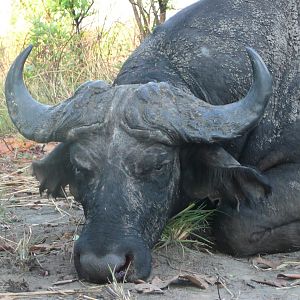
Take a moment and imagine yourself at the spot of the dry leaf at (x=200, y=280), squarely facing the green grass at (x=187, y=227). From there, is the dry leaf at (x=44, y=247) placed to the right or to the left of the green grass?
left

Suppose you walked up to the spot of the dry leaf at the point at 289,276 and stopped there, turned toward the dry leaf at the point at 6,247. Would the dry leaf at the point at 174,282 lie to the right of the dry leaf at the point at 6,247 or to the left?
left

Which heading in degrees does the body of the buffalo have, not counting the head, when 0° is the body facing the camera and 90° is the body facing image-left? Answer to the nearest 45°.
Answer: approximately 45°

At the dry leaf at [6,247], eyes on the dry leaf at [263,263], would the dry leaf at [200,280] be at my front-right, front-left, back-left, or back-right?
front-right

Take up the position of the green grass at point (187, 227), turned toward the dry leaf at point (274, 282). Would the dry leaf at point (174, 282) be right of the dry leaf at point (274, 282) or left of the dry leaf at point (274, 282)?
right

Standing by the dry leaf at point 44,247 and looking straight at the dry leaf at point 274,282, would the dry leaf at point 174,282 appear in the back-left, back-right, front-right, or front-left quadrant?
front-right
